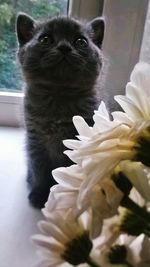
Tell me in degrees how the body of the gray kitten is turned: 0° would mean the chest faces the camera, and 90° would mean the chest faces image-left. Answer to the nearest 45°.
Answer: approximately 0°
